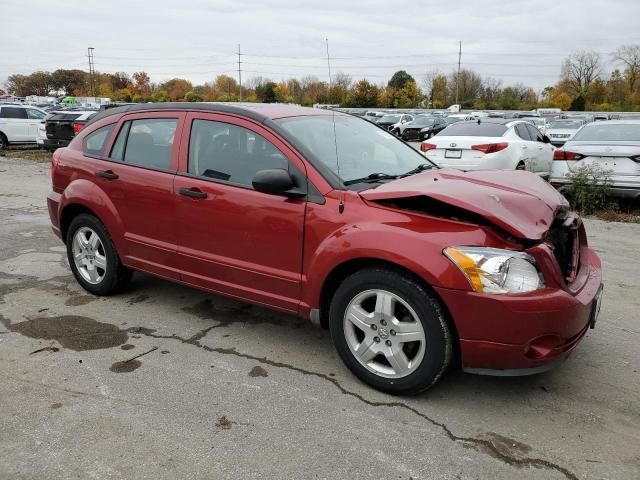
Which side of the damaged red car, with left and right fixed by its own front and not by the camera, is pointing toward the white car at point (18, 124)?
back

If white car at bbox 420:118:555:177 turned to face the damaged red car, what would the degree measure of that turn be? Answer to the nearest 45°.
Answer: approximately 135° to its right

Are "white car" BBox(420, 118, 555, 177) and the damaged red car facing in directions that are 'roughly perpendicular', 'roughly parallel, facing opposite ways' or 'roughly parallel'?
roughly perpendicular

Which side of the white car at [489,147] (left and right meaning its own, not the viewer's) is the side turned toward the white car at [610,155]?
right

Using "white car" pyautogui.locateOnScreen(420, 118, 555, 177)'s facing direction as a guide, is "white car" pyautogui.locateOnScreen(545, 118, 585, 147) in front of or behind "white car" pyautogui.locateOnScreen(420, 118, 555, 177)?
in front

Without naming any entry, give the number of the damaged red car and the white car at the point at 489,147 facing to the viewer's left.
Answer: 0

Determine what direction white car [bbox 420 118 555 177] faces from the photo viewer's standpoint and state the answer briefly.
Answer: facing away from the viewer and to the right of the viewer

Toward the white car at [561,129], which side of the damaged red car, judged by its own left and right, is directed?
left

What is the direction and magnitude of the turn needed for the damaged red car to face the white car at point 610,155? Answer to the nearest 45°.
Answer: approximately 90° to its left

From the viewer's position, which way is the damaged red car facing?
facing the viewer and to the right of the viewer

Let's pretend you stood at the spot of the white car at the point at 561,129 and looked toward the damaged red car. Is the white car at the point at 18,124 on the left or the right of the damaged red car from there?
right

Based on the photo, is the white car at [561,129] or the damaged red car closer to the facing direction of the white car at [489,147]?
the white car
